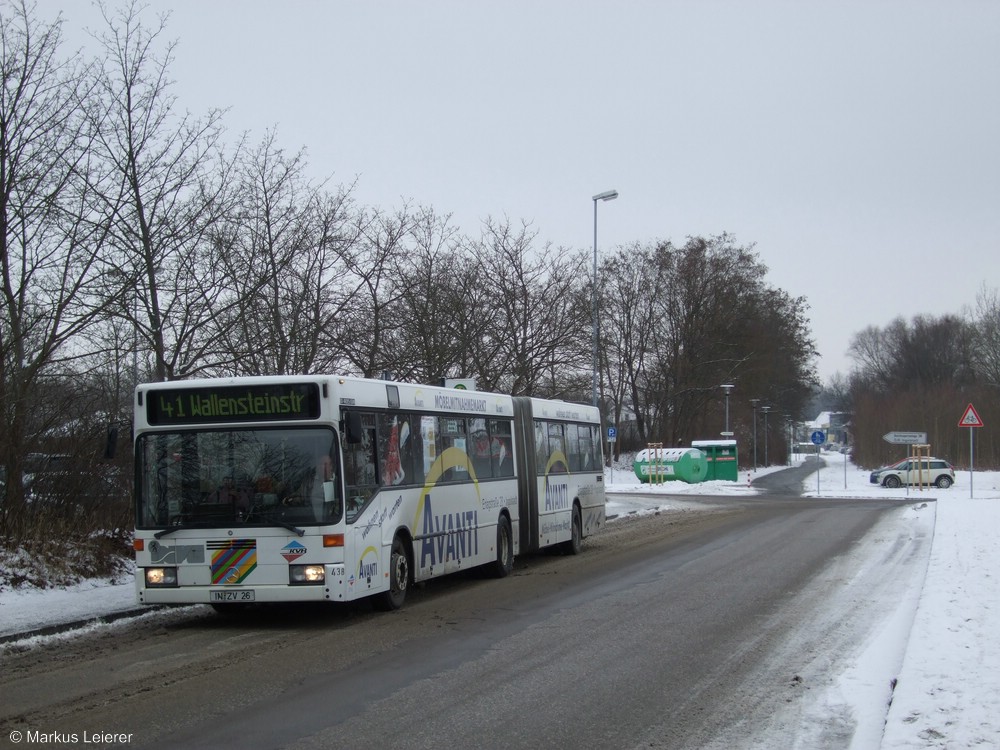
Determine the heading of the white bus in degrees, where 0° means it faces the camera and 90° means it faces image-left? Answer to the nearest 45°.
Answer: approximately 45°

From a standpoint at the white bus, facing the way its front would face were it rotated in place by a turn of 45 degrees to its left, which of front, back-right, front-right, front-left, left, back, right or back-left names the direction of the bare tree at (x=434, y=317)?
back
